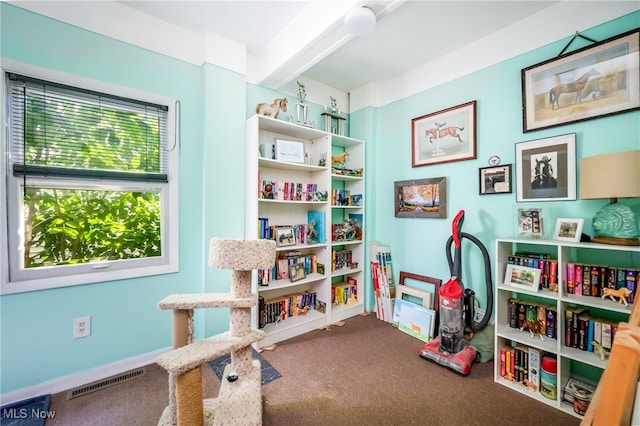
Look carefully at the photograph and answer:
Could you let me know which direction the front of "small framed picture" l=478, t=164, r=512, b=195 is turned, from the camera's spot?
facing the viewer and to the left of the viewer

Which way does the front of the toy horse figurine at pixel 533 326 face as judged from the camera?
facing to the left of the viewer

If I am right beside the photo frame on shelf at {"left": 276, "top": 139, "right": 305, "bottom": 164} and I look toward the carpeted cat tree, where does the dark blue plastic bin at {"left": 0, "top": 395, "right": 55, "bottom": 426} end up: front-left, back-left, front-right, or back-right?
front-right

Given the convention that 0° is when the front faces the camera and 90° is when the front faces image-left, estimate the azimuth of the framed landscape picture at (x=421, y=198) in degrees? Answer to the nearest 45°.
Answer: approximately 45°

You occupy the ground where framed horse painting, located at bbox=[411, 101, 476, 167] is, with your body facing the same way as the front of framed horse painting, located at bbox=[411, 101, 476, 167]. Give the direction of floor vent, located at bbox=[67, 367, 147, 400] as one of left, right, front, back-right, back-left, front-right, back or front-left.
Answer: front

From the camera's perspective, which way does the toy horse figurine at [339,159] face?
to the viewer's right

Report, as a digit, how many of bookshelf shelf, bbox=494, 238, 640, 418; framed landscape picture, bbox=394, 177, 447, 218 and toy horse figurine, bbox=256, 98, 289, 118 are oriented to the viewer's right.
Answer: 1

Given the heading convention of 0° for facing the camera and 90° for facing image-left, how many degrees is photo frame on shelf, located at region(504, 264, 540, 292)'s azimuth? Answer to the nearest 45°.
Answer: approximately 45°

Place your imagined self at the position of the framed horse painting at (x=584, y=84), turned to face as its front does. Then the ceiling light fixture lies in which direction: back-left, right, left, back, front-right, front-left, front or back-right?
front

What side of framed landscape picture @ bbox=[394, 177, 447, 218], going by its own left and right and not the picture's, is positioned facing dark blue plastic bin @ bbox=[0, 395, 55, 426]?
front

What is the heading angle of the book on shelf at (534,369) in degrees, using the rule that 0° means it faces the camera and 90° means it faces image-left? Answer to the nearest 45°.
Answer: approximately 45°

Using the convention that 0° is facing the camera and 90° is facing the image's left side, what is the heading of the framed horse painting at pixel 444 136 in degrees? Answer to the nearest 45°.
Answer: approximately 45°

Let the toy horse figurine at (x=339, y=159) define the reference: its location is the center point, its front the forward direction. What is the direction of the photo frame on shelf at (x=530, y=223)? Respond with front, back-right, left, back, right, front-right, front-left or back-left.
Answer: front-right
